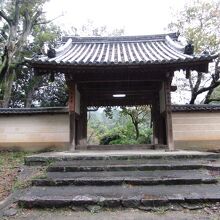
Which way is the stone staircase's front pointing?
toward the camera

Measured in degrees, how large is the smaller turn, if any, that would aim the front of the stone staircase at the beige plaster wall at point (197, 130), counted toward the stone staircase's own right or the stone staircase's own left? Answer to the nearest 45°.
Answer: approximately 135° to the stone staircase's own left

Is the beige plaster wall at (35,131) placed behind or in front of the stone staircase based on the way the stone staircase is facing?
behind

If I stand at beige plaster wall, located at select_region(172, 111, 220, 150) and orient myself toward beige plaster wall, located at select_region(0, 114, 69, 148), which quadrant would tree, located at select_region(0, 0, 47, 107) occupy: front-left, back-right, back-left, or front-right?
front-right

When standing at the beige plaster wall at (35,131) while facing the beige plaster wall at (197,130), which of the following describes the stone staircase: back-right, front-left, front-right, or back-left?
front-right

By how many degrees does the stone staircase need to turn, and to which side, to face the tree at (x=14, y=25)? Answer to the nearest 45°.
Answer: approximately 135° to its right

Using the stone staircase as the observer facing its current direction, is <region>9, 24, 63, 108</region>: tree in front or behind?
behind
